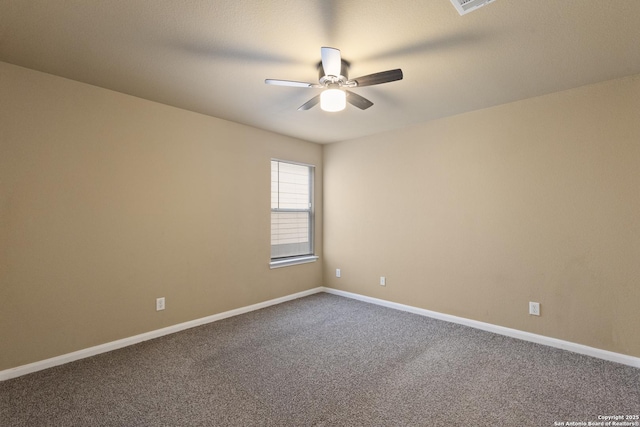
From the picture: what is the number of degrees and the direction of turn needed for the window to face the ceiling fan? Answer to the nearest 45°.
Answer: approximately 45° to its right

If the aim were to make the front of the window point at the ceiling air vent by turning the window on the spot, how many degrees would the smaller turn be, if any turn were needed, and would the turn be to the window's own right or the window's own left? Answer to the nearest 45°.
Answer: approximately 45° to the window's own right

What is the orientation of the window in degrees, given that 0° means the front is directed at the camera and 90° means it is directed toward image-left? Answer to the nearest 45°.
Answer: approximately 315°

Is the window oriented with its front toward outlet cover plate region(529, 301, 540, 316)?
yes
